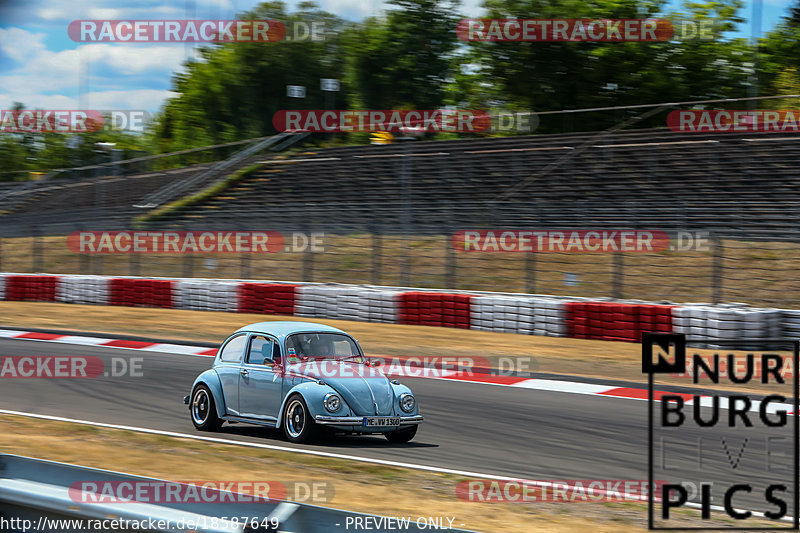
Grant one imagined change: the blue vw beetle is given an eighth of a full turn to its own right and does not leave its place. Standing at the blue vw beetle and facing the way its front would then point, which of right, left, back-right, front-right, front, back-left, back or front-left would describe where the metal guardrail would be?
front

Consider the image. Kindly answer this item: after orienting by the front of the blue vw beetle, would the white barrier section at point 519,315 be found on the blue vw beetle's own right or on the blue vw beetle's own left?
on the blue vw beetle's own left

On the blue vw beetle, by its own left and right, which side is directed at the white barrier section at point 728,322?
left

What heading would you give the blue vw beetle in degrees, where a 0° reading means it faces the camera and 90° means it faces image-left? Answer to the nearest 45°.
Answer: approximately 315°

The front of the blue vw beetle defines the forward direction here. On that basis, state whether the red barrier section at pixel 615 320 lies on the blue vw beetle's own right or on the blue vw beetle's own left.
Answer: on the blue vw beetle's own left

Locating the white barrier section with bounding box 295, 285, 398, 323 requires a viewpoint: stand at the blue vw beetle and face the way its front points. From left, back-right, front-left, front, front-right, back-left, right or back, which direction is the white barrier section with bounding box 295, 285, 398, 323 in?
back-left
